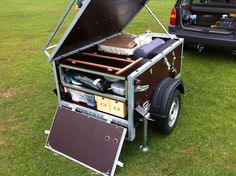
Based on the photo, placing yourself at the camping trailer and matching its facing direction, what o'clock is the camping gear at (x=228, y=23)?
The camping gear is roughly at 12 o'clock from the camping trailer.

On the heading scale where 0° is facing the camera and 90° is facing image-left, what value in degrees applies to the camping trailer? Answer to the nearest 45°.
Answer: approximately 225°
